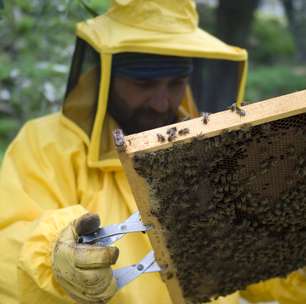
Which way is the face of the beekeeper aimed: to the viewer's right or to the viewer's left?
to the viewer's right

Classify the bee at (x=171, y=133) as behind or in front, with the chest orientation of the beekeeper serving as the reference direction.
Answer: in front

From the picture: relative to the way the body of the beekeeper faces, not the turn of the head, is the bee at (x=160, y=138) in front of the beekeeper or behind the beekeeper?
in front

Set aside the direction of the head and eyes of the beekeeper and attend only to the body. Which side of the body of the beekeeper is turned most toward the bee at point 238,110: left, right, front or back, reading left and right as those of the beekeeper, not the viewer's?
front
